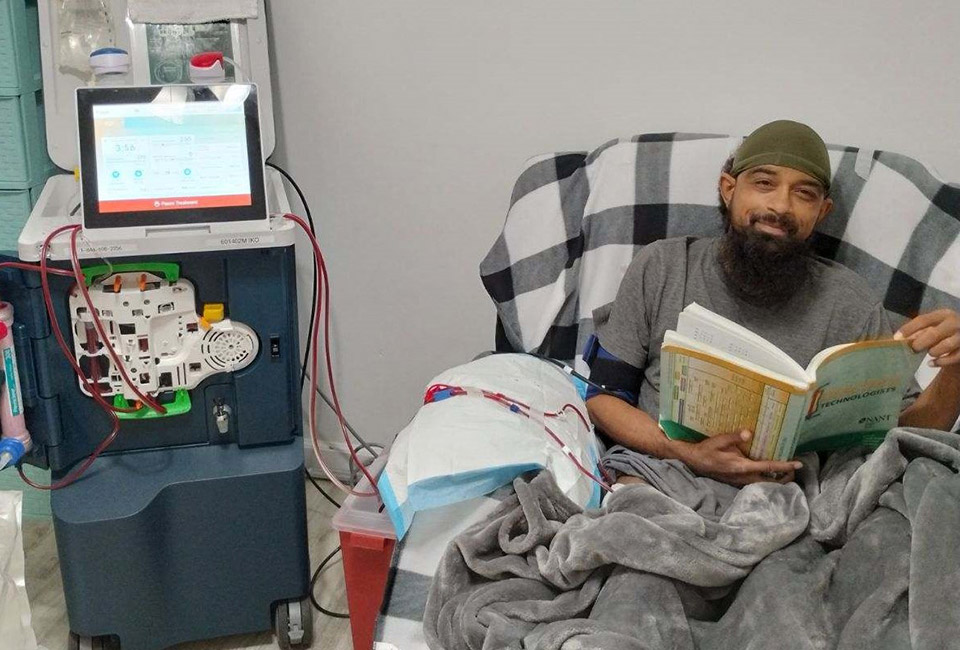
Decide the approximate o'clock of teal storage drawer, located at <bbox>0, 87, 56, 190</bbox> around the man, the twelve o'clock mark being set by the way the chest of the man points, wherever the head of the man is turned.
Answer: The teal storage drawer is roughly at 3 o'clock from the man.

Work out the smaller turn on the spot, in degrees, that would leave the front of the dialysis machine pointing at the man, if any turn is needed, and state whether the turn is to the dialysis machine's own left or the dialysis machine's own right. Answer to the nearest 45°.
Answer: approximately 90° to the dialysis machine's own left

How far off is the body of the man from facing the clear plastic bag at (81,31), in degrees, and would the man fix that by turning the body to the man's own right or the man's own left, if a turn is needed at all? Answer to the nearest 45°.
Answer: approximately 90° to the man's own right

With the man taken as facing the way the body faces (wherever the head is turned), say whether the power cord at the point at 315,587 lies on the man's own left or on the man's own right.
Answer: on the man's own right

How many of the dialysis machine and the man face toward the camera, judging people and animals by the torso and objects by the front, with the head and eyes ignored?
2

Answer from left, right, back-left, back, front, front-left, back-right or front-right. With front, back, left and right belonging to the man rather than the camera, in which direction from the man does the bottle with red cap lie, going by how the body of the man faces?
right

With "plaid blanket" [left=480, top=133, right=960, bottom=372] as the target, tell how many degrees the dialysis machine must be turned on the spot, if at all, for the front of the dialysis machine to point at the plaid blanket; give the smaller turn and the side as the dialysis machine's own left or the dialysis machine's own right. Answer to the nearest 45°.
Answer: approximately 90° to the dialysis machine's own left

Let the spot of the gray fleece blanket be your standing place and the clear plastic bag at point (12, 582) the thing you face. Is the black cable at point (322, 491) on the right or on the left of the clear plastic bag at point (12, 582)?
right

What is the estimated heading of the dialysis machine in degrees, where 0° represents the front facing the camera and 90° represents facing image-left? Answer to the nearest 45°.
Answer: approximately 0°
